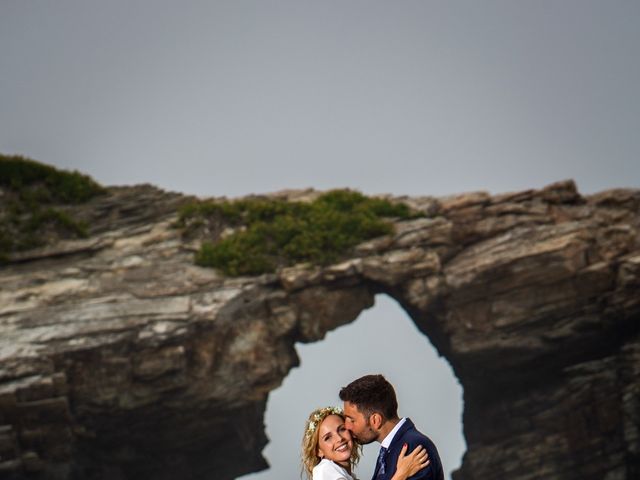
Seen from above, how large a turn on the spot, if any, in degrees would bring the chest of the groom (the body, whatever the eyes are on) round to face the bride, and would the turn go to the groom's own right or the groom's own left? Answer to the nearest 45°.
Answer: approximately 45° to the groom's own right

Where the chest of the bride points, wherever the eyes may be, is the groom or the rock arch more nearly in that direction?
the groom

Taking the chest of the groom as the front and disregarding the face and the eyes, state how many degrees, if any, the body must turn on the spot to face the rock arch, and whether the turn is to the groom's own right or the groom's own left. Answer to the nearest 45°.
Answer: approximately 90° to the groom's own right

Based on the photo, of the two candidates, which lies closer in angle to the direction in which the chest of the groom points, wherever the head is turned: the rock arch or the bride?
the bride

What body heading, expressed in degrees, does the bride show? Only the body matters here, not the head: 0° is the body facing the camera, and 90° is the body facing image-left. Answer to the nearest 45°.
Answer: approximately 315°

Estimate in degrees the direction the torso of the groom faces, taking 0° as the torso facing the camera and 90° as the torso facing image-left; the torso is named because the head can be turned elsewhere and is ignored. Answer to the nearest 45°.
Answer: approximately 90°

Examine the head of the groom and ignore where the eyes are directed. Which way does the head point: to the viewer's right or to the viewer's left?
to the viewer's left

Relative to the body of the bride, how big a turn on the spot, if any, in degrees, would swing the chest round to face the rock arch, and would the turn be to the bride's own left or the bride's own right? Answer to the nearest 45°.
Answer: approximately 135° to the bride's own left
